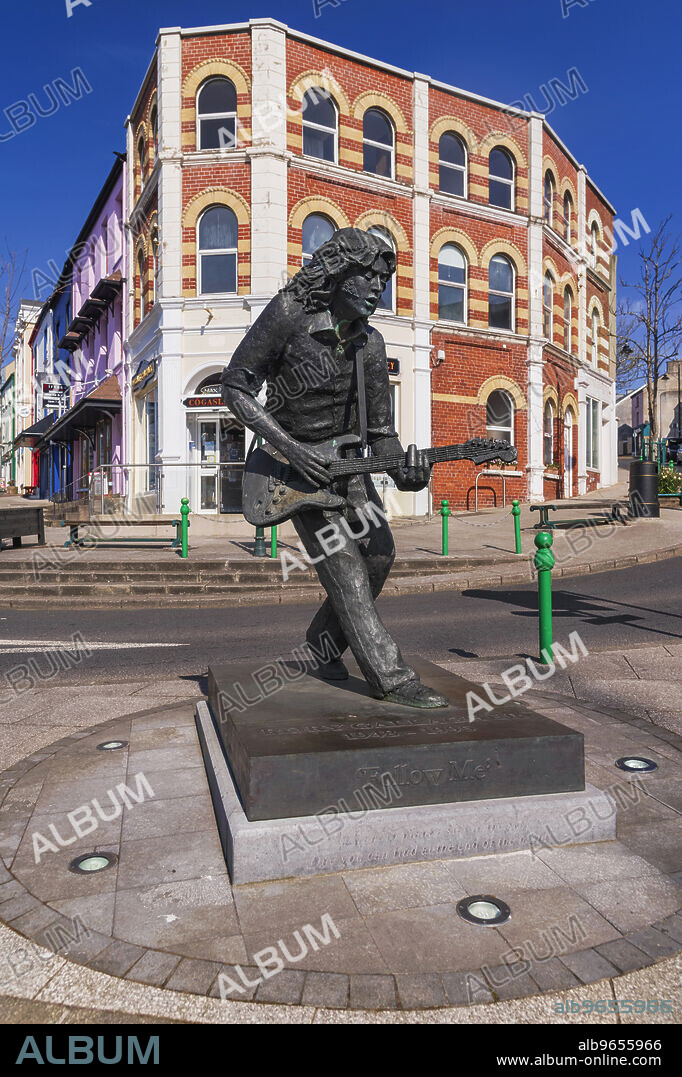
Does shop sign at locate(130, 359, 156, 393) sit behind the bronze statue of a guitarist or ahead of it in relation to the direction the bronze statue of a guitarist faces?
behind

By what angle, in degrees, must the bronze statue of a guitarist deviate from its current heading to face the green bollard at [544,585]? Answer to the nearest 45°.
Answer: approximately 90° to its left

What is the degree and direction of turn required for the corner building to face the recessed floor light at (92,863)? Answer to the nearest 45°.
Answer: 0° — it already faces it

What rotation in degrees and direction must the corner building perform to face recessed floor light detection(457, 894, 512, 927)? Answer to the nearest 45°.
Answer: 0° — it already faces it

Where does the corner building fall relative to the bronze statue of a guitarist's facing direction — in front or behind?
behind

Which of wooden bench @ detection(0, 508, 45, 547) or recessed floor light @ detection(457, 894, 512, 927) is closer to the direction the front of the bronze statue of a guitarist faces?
the recessed floor light

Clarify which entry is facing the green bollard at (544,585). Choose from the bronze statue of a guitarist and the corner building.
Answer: the corner building

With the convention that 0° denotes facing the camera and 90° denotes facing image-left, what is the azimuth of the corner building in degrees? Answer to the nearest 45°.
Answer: approximately 0°

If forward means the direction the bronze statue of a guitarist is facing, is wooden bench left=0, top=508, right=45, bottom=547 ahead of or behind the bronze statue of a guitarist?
behind
